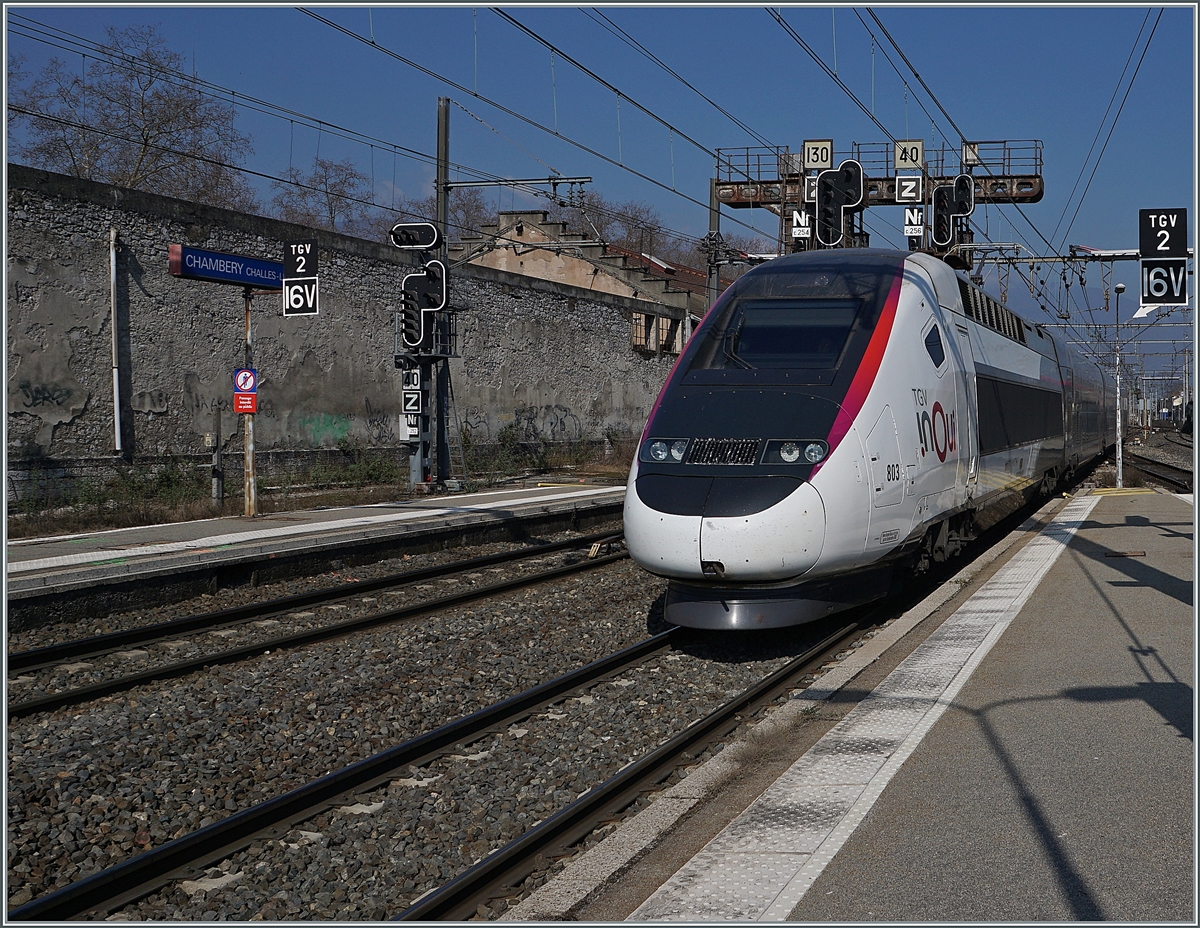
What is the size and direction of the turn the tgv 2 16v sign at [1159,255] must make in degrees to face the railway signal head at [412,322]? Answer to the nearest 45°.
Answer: approximately 90° to its right

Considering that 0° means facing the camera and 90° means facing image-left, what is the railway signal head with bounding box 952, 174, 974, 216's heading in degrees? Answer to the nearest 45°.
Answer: approximately 0°

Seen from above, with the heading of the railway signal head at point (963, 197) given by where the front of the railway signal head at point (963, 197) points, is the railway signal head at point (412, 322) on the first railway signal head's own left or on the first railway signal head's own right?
on the first railway signal head's own right

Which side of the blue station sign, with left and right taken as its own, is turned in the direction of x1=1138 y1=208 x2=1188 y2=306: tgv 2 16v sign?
front

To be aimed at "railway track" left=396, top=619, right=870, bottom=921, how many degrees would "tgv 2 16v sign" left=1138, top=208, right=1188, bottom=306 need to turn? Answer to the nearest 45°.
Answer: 0° — it already faces it

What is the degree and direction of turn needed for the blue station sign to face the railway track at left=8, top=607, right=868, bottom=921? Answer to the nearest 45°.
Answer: approximately 45° to its right

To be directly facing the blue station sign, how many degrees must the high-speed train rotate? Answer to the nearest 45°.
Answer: approximately 90° to its right

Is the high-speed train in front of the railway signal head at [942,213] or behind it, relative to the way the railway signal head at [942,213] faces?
in front

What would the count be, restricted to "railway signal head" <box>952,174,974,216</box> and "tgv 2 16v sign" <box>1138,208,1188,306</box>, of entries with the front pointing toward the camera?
2

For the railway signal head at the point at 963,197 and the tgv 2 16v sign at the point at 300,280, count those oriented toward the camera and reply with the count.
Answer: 2

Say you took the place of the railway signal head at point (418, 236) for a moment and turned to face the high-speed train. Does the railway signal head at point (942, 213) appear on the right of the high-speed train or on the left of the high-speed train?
left
